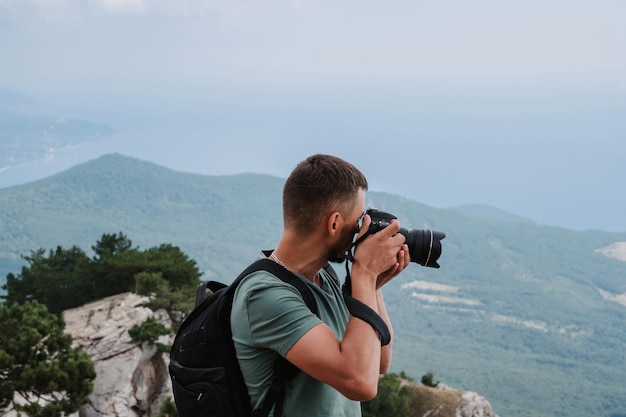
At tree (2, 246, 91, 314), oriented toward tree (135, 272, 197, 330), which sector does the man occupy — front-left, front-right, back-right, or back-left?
front-right

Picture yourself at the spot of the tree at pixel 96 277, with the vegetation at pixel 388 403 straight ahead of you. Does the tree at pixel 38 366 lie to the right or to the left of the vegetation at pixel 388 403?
right

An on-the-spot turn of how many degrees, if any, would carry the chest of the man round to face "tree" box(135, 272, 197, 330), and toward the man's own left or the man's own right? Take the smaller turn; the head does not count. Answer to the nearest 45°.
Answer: approximately 90° to the man's own left

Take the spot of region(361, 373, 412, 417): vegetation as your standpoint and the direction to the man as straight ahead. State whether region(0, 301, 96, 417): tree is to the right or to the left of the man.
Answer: right

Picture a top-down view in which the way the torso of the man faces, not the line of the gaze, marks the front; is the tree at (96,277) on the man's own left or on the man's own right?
on the man's own left

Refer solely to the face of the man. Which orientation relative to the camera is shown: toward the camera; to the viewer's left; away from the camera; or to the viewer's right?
to the viewer's right

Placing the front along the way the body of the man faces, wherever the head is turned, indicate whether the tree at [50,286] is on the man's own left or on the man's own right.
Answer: on the man's own left

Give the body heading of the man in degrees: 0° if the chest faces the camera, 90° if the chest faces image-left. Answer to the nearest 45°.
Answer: approximately 270°

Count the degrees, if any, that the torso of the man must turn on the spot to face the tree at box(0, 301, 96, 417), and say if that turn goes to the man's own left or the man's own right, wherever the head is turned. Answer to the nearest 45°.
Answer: approximately 135° to the man's own left
